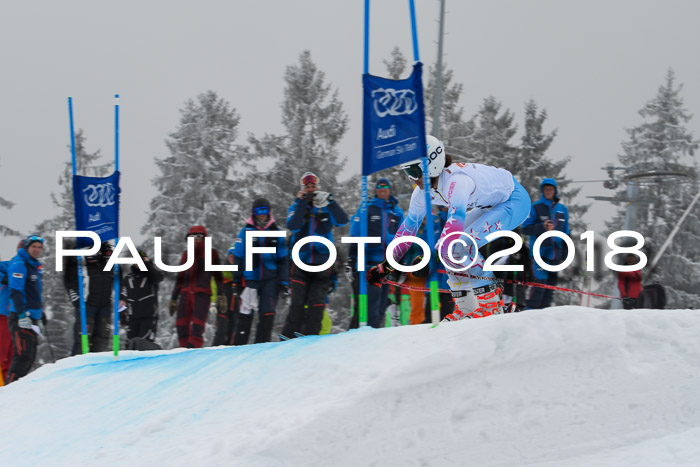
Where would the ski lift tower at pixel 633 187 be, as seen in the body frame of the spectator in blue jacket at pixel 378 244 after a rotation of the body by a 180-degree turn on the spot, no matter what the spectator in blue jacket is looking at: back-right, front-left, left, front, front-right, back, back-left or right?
front-right

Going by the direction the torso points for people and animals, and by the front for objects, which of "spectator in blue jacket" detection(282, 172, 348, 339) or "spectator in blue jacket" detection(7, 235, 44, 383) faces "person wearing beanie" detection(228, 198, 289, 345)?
"spectator in blue jacket" detection(7, 235, 44, 383)

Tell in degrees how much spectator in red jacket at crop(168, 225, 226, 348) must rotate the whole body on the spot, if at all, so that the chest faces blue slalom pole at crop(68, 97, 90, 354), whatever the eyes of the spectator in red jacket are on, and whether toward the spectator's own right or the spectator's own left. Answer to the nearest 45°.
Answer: approximately 45° to the spectator's own right

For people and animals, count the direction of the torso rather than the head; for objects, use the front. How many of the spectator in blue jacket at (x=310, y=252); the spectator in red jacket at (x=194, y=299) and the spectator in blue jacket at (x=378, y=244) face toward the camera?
3

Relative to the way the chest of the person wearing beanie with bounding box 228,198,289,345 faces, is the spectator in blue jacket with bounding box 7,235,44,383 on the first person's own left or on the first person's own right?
on the first person's own right

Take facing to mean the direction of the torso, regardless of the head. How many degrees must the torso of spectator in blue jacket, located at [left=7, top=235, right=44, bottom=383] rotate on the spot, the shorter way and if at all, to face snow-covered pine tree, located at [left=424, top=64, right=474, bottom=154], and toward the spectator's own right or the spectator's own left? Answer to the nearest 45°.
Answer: approximately 90° to the spectator's own left

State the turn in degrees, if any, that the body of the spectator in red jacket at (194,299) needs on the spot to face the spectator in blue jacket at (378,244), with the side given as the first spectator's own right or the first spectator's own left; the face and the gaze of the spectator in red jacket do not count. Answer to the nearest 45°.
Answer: approximately 90° to the first spectator's own left

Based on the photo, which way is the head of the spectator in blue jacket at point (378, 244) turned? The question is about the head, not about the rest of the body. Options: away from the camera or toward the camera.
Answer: toward the camera

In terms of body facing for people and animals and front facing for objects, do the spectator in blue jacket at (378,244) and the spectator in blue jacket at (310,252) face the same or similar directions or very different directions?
same or similar directions

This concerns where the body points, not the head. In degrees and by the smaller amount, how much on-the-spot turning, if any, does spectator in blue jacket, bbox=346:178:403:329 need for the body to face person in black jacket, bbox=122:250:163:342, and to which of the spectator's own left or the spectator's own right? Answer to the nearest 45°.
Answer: approximately 90° to the spectator's own right

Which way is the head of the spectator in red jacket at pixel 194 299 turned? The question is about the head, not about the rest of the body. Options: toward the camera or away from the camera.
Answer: toward the camera

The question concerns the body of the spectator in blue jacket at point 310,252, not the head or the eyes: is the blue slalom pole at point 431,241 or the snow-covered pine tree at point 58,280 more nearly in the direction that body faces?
the blue slalom pole

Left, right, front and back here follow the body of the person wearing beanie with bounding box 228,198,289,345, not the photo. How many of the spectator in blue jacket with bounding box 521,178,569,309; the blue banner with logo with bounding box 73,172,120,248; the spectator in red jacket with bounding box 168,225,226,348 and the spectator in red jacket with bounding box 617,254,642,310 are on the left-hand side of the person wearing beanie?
2

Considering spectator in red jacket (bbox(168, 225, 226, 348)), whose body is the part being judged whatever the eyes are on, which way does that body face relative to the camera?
toward the camera

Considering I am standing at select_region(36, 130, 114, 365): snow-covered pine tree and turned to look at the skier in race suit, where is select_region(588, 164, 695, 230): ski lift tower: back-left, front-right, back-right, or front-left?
front-left
